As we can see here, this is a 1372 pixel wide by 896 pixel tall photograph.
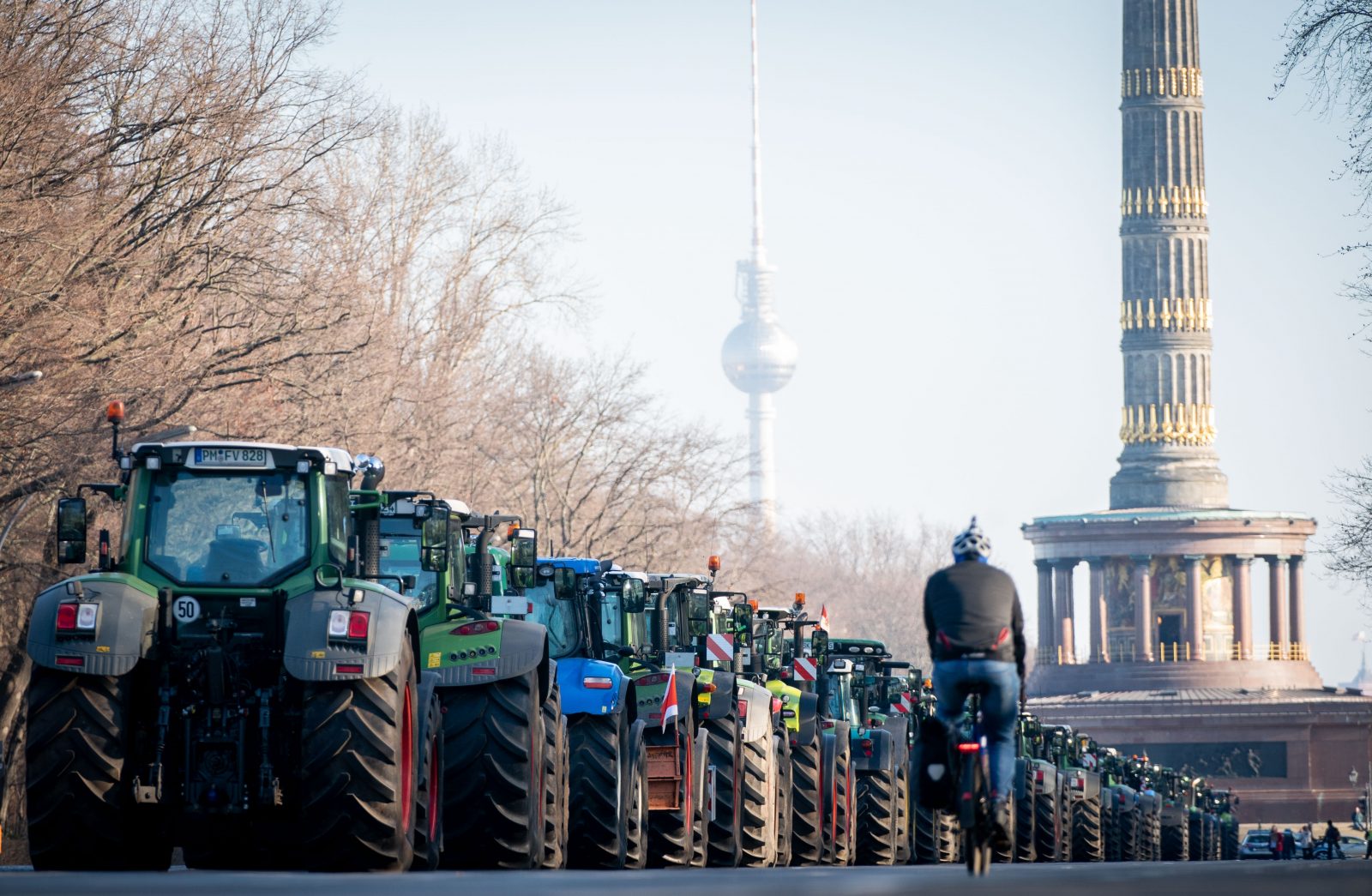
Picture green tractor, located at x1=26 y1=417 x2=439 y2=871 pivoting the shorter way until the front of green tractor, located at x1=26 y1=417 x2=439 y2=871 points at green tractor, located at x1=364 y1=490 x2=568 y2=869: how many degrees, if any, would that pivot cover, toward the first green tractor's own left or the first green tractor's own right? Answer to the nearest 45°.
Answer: approximately 45° to the first green tractor's own right

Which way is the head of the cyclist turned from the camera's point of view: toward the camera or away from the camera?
away from the camera

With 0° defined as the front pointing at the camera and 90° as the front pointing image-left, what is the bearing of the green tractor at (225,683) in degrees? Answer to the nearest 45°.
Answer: approximately 180°

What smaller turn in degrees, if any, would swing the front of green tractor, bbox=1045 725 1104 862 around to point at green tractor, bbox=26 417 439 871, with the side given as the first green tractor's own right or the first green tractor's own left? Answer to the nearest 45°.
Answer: approximately 180°

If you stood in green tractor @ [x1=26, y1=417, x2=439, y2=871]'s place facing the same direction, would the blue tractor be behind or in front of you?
in front

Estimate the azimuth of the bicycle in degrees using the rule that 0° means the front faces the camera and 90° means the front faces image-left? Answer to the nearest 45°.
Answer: approximately 180°

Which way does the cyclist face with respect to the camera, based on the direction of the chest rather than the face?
away from the camera

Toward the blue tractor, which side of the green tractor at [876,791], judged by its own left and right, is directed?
back

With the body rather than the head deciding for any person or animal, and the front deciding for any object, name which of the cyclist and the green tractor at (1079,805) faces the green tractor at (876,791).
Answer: the cyclist

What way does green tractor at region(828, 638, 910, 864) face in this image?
away from the camera

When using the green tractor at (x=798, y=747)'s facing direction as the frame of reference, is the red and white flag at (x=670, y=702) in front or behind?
behind

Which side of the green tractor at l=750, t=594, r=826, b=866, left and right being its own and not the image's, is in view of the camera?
back
